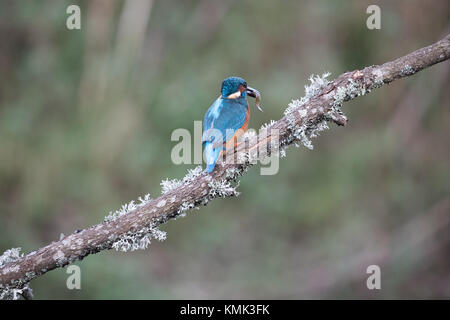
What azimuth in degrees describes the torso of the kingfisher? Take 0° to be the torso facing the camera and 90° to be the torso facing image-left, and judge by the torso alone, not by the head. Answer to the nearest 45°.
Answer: approximately 225°
